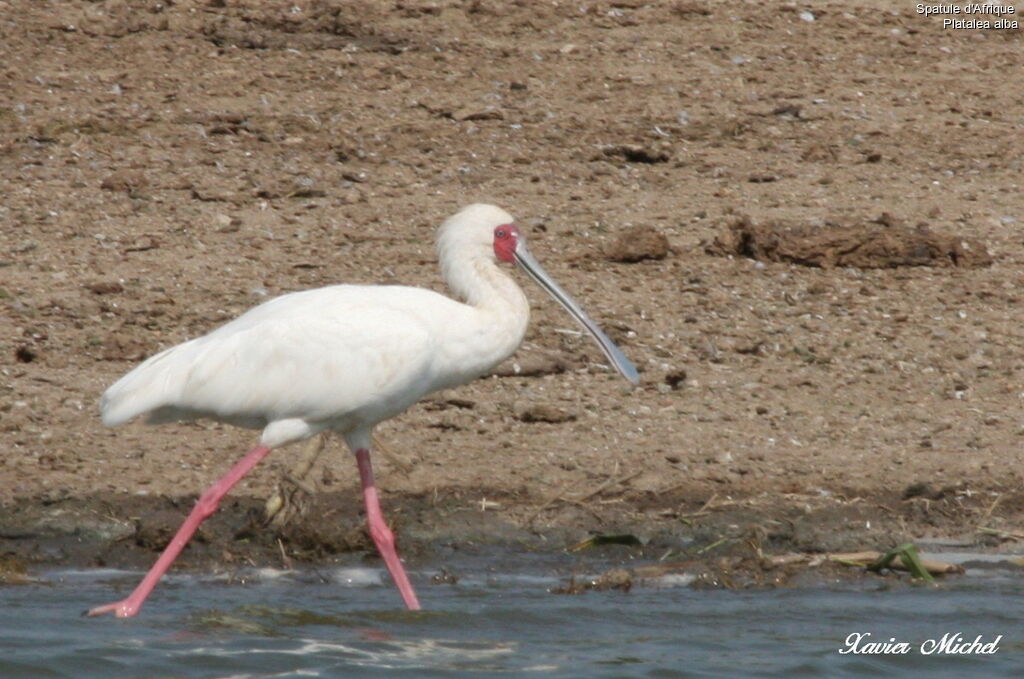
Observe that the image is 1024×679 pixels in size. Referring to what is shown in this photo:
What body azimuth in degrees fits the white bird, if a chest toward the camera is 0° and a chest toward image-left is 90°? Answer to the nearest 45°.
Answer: approximately 270°

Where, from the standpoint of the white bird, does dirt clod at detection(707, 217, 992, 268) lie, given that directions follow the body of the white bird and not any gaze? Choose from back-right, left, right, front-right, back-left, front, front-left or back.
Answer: front-left

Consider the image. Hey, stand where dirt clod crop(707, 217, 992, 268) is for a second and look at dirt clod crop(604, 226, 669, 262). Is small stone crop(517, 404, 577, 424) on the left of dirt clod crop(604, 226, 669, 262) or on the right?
left

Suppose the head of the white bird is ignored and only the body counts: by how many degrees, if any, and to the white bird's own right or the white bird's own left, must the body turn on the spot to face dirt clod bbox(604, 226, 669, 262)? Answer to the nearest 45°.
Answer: approximately 45° to the white bird's own left
